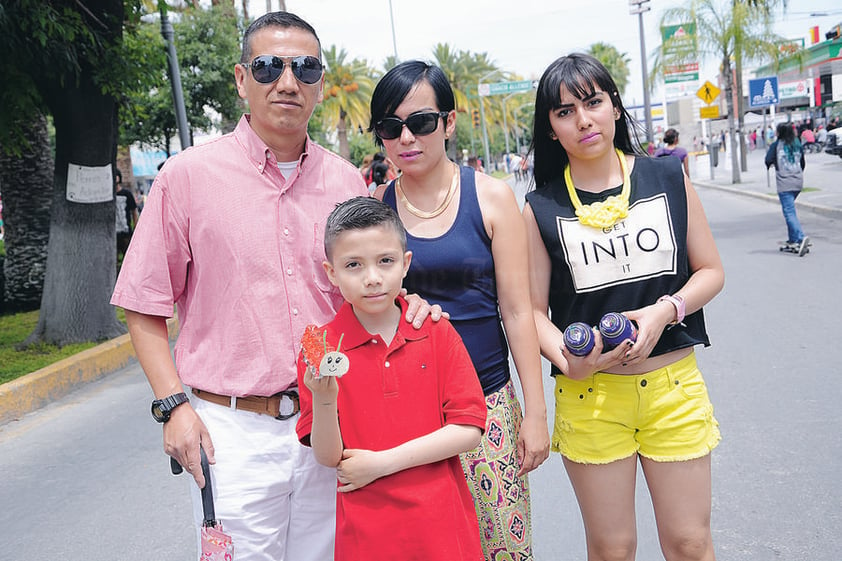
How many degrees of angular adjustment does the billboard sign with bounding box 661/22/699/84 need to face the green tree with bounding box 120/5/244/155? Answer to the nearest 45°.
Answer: approximately 45° to its right

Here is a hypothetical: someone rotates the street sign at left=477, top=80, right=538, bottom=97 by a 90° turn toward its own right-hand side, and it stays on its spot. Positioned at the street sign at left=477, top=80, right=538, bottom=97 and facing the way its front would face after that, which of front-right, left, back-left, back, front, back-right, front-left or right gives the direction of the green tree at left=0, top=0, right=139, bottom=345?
left

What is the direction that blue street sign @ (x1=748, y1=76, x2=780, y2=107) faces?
toward the camera

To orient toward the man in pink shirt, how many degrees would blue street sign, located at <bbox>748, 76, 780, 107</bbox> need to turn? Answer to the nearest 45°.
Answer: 0° — it already faces them

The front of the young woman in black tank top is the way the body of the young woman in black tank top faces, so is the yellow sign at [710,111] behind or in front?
behind

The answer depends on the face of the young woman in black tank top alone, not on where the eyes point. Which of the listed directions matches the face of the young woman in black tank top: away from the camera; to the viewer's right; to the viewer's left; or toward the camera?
toward the camera

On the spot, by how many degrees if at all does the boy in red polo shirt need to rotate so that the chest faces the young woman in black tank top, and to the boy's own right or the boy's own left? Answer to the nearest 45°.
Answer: approximately 135° to the boy's own left

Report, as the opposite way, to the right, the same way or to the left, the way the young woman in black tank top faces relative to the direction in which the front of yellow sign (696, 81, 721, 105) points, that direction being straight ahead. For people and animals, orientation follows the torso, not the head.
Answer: the same way

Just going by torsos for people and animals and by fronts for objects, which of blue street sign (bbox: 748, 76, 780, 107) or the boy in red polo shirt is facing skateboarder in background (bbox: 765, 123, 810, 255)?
the blue street sign

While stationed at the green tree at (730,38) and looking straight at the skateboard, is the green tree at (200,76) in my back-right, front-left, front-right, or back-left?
front-right

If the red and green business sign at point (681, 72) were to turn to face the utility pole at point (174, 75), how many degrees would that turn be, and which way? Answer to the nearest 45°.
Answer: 0° — it already faces it

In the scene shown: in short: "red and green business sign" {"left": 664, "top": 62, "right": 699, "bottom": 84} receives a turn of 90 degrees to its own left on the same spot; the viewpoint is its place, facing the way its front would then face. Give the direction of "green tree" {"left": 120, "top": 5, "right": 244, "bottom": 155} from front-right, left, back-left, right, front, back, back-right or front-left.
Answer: back-right

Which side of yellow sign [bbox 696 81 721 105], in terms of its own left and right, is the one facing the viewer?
front
